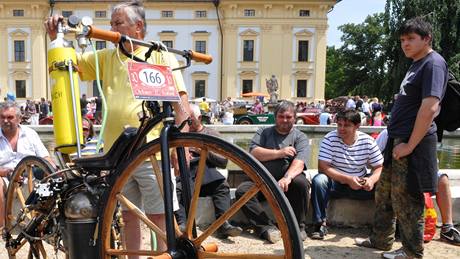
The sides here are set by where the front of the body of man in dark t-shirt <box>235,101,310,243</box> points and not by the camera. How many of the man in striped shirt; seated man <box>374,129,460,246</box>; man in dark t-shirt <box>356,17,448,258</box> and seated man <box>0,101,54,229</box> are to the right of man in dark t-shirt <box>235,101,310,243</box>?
1

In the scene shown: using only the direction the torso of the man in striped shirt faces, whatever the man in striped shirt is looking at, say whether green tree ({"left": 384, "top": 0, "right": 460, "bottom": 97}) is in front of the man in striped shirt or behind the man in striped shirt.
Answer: behind

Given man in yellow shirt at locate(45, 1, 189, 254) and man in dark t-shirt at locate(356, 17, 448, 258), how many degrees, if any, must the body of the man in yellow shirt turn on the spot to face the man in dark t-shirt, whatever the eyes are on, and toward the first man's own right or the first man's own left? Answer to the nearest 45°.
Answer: approximately 135° to the first man's own left

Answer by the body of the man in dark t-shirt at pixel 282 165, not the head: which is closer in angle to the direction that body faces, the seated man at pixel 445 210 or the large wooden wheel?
the large wooden wheel

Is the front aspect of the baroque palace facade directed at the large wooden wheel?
yes

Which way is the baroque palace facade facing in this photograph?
toward the camera

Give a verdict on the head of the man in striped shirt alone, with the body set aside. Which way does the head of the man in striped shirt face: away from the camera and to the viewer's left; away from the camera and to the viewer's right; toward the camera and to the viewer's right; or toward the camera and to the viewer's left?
toward the camera and to the viewer's left

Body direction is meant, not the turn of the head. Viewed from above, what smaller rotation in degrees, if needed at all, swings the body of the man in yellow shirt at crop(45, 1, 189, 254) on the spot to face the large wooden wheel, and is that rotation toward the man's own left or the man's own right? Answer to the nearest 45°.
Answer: approximately 45° to the man's own left

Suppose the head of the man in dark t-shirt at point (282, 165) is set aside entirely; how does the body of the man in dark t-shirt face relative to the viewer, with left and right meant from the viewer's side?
facing the viewer

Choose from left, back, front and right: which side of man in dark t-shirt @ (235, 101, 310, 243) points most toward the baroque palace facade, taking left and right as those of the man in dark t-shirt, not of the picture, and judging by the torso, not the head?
back

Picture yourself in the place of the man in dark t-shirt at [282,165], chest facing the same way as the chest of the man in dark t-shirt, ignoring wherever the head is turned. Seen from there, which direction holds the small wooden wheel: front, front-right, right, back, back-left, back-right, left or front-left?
front-right

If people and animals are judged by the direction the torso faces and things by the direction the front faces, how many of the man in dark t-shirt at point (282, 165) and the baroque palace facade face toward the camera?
2

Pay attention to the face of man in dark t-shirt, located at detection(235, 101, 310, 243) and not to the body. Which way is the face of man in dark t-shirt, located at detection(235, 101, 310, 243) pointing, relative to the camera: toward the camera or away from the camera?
toward the camera

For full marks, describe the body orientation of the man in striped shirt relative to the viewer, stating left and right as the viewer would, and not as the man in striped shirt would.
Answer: facing the viewer and to the left of the viewer

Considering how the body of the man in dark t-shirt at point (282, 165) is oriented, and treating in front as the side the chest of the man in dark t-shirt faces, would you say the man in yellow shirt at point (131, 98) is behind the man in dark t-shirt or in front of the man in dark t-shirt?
in front
